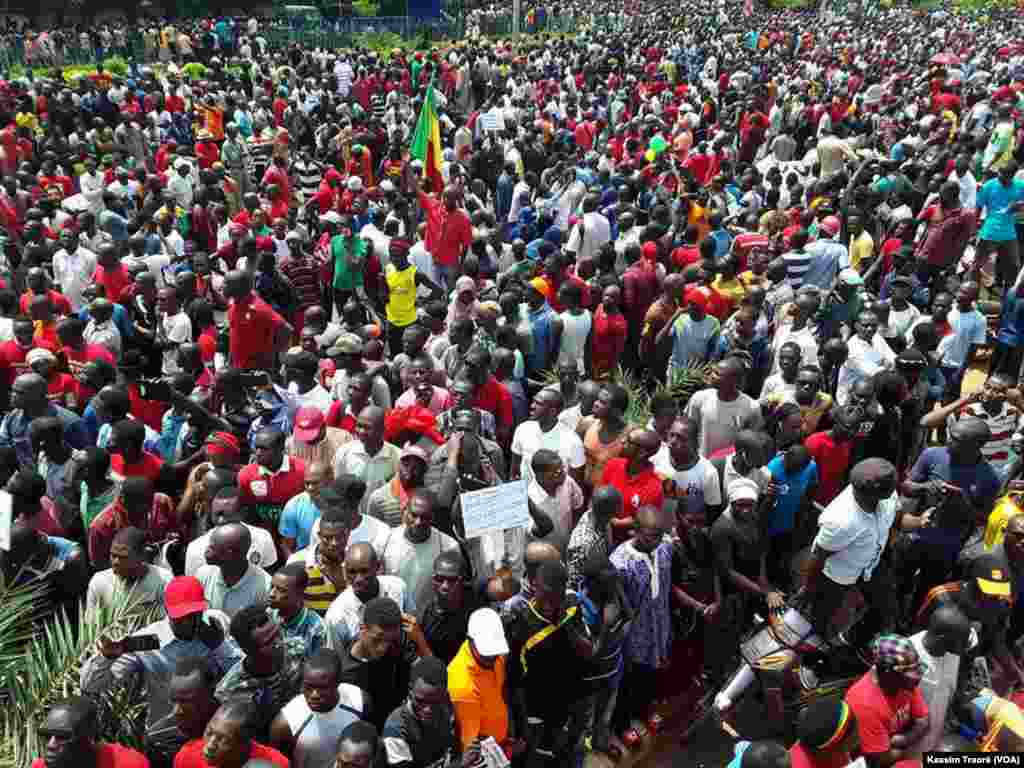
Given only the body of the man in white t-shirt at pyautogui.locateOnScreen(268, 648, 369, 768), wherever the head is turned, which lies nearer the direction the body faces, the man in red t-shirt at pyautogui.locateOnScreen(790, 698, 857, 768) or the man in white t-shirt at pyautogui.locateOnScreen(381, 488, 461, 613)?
the man in red t-shirt

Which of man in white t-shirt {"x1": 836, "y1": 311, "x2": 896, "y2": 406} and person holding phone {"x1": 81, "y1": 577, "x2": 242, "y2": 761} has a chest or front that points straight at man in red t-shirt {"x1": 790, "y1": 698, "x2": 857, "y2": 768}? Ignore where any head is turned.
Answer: the man in white t-shirt

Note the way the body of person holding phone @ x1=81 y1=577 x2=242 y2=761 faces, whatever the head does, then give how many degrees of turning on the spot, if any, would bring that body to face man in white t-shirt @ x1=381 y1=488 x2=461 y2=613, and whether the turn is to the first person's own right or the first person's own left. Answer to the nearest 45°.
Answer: approximately 135° to the first person's own left

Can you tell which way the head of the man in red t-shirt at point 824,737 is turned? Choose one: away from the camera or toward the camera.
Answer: away from the camera

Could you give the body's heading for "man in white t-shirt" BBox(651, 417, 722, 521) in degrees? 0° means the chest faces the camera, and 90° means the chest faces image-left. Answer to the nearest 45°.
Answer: approximately 45°

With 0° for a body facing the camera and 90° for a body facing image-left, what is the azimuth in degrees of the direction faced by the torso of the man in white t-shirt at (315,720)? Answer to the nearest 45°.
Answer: approximately 0°

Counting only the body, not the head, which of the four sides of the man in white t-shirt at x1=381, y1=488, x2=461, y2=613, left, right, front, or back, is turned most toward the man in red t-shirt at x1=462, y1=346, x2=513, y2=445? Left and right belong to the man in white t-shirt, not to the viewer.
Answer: back

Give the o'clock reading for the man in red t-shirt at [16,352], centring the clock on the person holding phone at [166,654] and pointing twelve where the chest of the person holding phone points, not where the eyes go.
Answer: The man in red t-shirt is roughly at 4 o'clock from the person holding phone.

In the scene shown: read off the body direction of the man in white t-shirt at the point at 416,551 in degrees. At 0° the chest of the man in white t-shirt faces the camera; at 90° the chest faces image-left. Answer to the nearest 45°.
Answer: approximately 0°

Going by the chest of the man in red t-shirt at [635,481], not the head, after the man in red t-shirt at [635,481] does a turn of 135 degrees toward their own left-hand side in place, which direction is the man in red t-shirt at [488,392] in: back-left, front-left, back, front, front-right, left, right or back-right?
back-left
